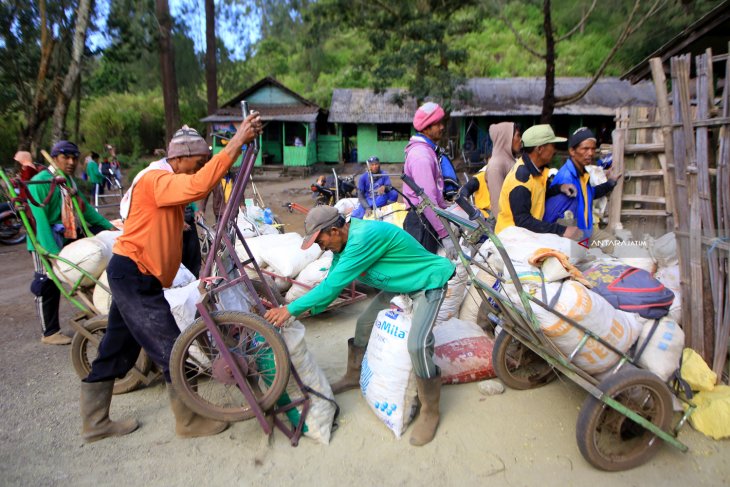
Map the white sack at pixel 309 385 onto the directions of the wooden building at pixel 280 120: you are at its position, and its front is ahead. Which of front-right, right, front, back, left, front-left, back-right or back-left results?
front

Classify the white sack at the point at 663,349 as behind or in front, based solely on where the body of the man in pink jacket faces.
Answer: in front

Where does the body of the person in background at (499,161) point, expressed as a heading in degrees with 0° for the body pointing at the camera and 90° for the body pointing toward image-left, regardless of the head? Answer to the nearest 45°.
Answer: approximately 270°

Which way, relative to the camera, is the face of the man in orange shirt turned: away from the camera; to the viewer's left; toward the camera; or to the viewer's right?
to the viewer's right

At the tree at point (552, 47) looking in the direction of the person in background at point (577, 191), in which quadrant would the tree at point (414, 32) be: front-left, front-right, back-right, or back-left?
back-right

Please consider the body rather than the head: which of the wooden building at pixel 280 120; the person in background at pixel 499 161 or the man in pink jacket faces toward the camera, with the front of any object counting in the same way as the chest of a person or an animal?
the wooden building

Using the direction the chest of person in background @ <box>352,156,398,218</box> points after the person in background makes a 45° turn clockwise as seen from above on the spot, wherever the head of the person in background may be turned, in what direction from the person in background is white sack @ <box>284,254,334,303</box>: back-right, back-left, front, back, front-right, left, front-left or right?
front-left

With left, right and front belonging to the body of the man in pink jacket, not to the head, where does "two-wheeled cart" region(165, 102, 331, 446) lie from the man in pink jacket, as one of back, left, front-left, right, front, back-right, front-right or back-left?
back-right

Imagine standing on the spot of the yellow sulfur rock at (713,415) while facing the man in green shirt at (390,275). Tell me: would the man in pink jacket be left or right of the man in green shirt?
right

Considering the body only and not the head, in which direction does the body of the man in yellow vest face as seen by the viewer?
to the viewer's right

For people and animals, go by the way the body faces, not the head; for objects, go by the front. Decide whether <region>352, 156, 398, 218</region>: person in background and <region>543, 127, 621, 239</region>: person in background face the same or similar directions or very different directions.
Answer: same or similar directions

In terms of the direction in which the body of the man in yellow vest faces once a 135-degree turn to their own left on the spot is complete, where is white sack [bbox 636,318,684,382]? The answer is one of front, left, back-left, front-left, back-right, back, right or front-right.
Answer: back

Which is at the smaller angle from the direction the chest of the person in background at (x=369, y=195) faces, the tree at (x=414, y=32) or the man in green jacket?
the man in green jacket

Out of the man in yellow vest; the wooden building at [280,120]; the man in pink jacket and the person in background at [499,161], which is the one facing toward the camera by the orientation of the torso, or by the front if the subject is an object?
the wooden building
